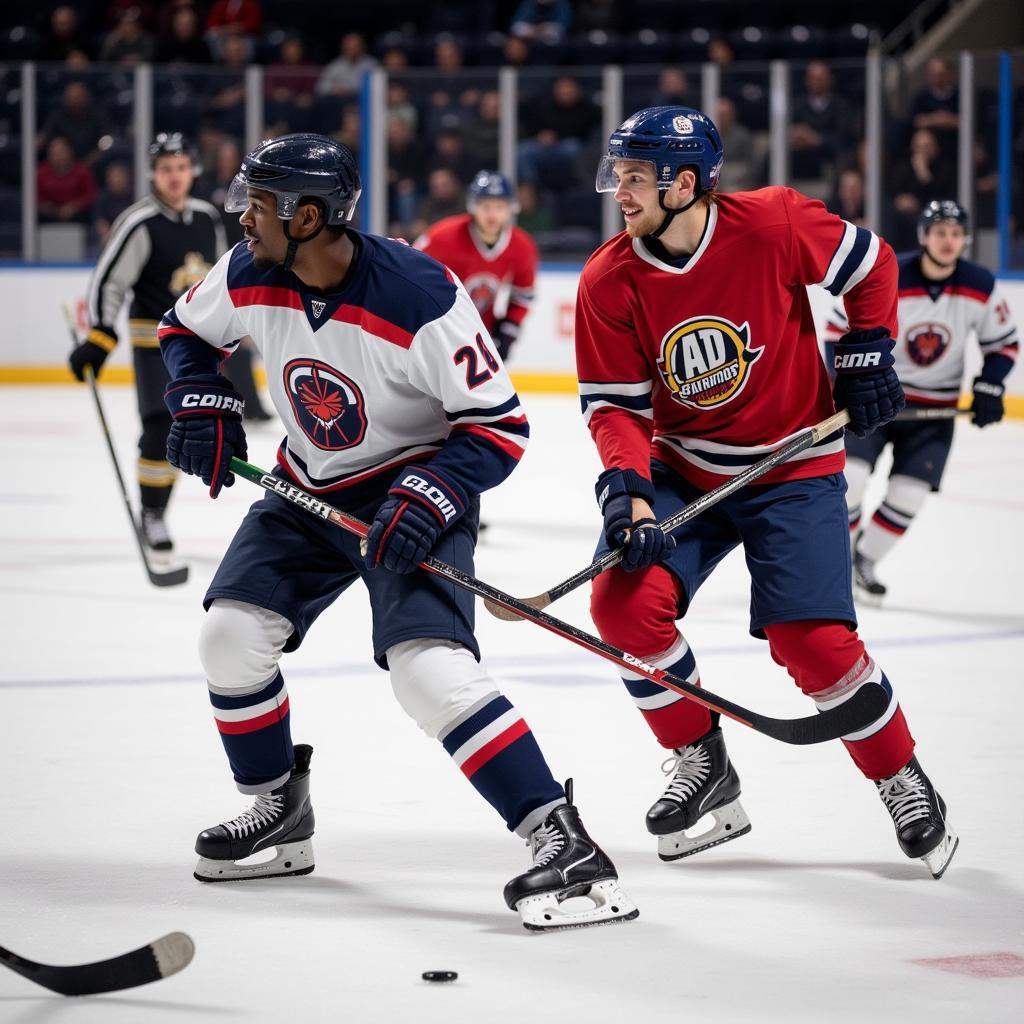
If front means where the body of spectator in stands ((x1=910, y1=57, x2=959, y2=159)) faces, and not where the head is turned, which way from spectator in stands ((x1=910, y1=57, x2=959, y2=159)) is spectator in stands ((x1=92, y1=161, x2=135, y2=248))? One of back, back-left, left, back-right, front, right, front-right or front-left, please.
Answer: right

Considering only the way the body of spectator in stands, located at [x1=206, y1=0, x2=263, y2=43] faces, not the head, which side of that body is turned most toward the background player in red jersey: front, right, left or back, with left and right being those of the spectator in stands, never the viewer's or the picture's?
front

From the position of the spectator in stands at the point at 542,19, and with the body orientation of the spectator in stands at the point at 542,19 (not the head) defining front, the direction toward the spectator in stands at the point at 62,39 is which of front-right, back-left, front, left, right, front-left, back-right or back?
right

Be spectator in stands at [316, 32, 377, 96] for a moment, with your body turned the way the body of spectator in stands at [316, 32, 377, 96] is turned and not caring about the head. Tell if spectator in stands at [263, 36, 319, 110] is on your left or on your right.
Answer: on your right

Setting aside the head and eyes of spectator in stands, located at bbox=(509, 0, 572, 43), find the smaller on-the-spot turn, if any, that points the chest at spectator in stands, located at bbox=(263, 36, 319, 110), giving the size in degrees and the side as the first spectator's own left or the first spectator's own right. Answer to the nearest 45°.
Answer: approximately 45° to the first spectator's own right

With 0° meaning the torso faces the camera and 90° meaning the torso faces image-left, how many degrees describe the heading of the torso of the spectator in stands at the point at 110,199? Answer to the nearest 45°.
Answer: approximately 0°
